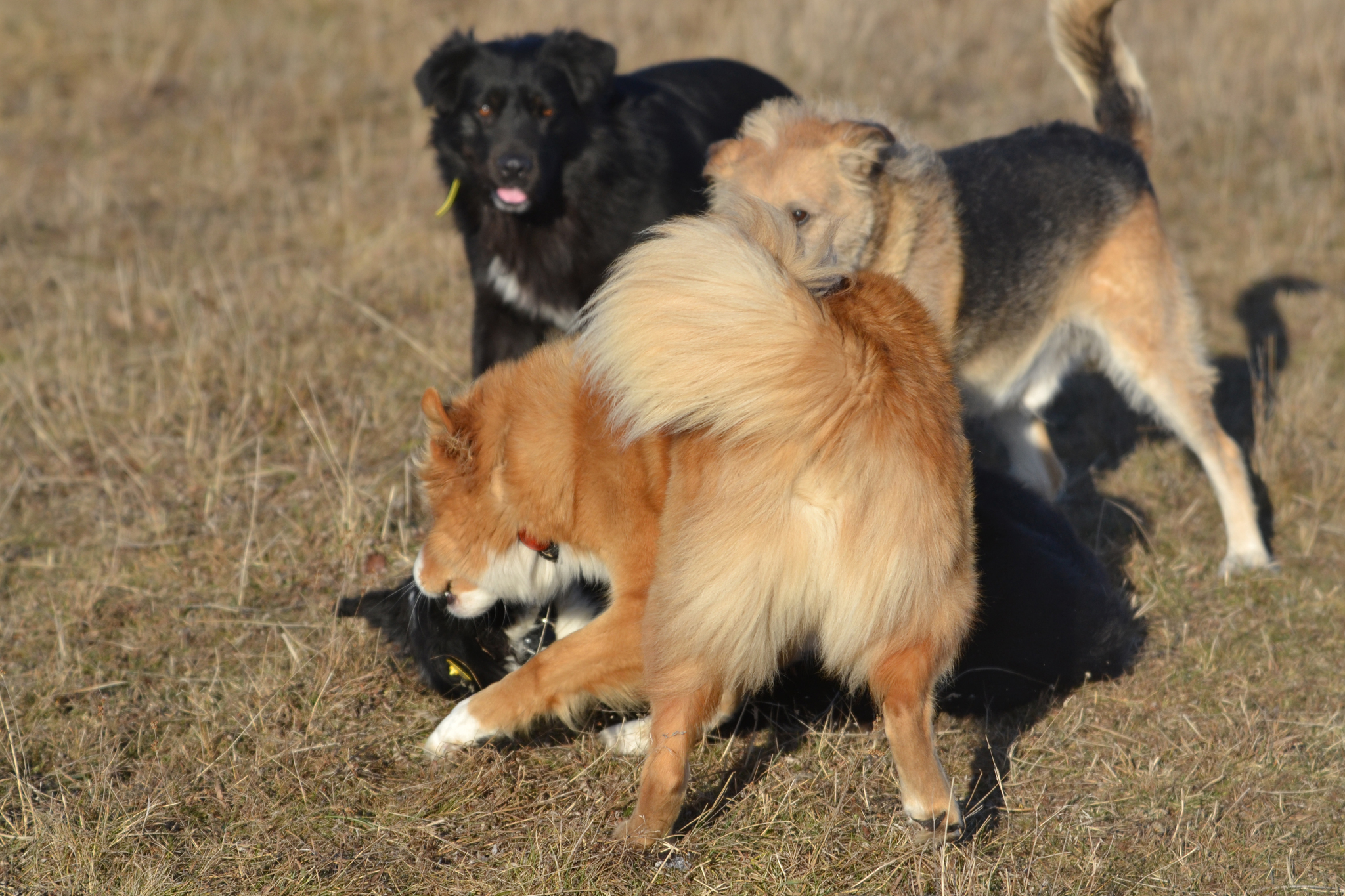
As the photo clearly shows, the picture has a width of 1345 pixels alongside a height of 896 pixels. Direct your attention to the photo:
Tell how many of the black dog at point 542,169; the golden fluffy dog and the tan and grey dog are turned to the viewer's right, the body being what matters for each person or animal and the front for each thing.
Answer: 0

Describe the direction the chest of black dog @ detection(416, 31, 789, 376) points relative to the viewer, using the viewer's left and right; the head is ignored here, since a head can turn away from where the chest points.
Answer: facing the viewer and to the left of the viewer

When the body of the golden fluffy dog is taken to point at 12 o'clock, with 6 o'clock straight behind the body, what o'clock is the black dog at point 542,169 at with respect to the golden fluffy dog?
The black dog is roughly at 1 o'clock from the golden fluffy dog.

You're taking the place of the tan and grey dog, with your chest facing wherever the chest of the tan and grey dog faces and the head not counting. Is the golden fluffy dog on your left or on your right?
on your left

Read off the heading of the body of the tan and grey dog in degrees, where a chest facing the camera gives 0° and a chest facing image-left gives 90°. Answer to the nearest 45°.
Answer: approximately 90°

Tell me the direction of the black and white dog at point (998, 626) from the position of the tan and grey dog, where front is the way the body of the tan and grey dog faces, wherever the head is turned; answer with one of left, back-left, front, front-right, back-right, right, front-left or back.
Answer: left

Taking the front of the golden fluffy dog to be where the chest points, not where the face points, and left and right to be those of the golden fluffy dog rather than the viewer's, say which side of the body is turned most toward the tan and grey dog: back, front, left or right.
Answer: right

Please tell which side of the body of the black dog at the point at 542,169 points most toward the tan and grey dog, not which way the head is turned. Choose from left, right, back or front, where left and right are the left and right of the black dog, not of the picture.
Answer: left

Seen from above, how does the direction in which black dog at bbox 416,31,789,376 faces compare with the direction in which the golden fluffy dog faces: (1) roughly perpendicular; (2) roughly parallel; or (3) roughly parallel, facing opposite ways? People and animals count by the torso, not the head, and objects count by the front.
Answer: roughly perpendicular

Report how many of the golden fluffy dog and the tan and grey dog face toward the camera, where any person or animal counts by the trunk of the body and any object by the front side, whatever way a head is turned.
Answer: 0
